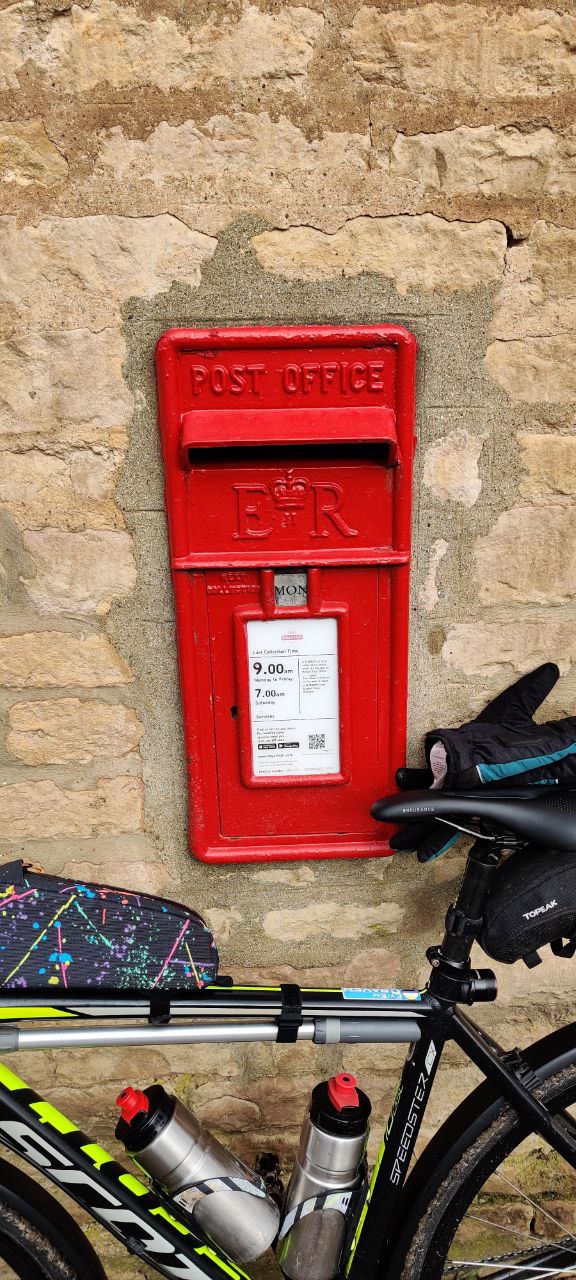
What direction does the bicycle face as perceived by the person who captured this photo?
facing to the left of the viewer
